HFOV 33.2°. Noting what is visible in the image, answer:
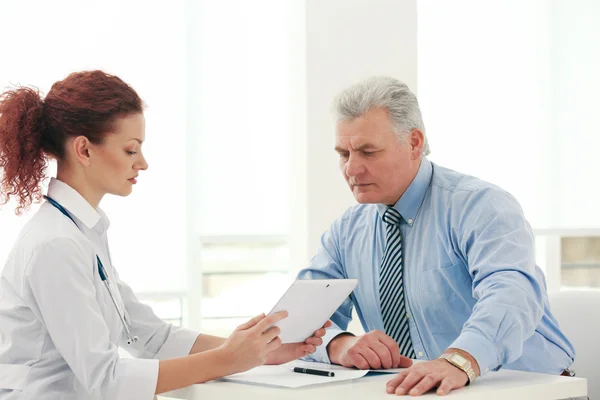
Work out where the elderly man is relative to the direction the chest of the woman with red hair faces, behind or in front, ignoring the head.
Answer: in front

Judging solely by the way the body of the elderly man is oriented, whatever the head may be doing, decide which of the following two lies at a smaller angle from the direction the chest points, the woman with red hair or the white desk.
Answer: the white desk

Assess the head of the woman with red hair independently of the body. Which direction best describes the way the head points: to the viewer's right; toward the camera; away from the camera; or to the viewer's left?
to the viewer's right

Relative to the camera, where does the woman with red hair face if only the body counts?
to the viewer's right

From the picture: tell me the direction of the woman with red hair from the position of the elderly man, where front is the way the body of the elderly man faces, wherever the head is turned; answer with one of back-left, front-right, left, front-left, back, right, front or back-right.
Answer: front

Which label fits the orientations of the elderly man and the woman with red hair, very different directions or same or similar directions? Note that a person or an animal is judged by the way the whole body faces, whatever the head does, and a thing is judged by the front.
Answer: very different directions

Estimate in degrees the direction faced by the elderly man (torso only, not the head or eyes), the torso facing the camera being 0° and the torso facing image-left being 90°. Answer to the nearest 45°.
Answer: approximately 45°

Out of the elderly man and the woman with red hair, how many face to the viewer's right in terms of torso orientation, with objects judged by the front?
1

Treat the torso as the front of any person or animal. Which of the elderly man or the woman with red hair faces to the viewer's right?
the woman with red hair

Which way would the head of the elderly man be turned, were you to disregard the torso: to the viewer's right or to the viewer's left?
to the viewer's left
